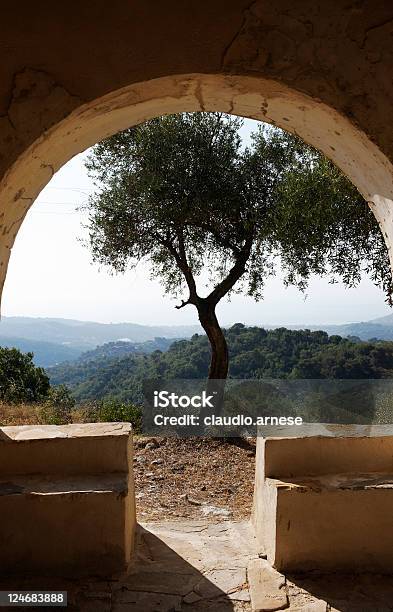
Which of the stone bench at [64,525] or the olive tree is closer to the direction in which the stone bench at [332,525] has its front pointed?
the stone bench

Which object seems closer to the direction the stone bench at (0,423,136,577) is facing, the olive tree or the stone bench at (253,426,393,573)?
the stone bench
